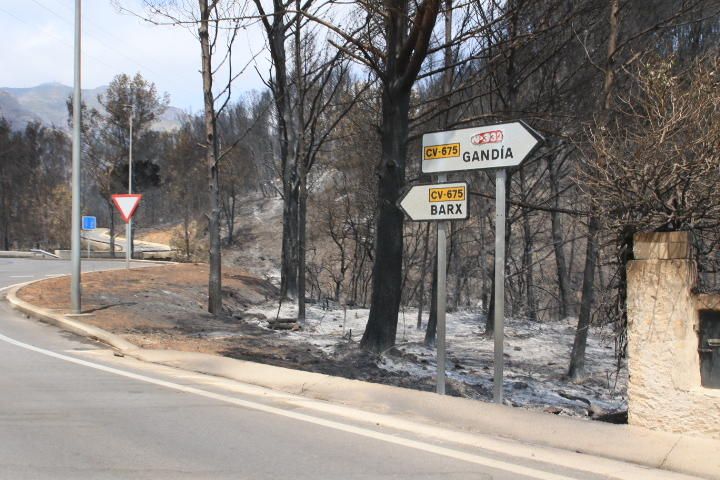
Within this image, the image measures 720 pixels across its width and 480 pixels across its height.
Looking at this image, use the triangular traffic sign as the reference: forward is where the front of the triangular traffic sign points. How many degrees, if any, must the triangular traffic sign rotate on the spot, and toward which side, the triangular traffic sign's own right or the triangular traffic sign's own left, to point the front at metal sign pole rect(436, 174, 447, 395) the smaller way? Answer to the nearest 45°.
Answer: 0° — it already faces it

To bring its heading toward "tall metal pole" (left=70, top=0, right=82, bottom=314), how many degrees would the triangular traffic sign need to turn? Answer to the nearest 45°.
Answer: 0° — it already faces it

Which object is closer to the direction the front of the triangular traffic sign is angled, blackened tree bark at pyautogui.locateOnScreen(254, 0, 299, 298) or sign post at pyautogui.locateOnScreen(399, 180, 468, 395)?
the sign post

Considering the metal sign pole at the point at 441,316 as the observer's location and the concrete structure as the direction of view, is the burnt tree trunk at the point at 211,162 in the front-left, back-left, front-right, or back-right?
back-left

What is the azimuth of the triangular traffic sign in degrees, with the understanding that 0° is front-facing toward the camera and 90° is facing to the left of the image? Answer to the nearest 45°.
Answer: approximately 0°

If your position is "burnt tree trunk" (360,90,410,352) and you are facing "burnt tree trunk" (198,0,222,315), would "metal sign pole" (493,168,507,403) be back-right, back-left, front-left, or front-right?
back-left

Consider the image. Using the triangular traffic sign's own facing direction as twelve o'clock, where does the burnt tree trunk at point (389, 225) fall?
The burnt tree trunk is roughly at 11 o'clock from the triangular traffic sign.

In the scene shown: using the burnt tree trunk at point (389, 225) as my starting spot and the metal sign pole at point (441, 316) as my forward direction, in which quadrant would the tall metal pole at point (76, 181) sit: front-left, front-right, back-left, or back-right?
back-right
